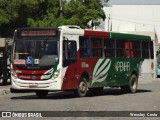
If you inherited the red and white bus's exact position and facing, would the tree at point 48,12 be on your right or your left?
on your right

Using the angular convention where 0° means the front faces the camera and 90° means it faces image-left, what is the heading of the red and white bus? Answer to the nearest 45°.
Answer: approximately 45°
